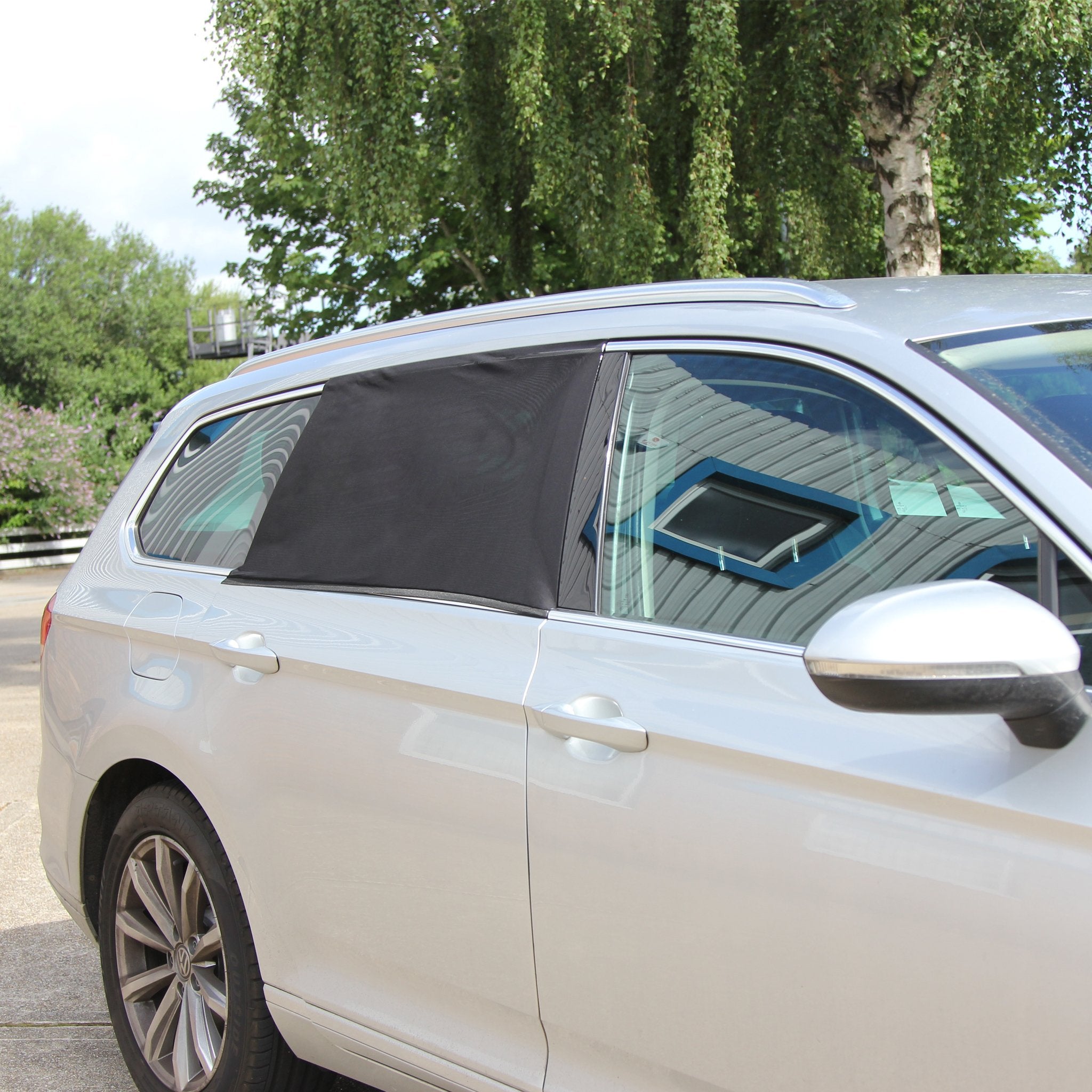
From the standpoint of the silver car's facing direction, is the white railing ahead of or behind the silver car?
behind

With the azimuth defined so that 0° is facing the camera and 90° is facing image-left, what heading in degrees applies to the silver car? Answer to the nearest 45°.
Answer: approximately 315°

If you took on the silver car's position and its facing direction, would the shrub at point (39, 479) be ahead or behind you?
behind
